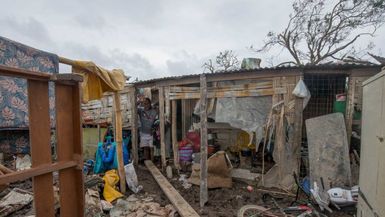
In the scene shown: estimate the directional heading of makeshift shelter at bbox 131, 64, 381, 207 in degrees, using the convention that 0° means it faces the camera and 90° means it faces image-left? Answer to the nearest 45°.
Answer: approximately 0°

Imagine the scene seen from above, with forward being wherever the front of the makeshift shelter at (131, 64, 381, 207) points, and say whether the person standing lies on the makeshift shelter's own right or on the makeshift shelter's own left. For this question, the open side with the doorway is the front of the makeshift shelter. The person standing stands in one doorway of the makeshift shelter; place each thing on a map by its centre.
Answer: on the makeshift shelter's own right

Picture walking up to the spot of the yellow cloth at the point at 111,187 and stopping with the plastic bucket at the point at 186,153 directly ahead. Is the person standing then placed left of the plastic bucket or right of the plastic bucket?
left

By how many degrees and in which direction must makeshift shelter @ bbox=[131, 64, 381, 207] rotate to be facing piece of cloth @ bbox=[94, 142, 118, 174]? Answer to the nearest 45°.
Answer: approximately 90° to its right

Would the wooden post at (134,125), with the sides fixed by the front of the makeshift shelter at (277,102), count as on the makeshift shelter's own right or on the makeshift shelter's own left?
on the makeshift shelter's own right

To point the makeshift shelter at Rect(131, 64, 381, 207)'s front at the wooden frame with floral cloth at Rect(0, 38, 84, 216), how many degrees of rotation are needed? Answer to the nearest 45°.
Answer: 0° — it already faces it

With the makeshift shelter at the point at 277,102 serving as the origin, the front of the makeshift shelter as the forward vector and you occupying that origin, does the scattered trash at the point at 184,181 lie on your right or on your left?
on your right
